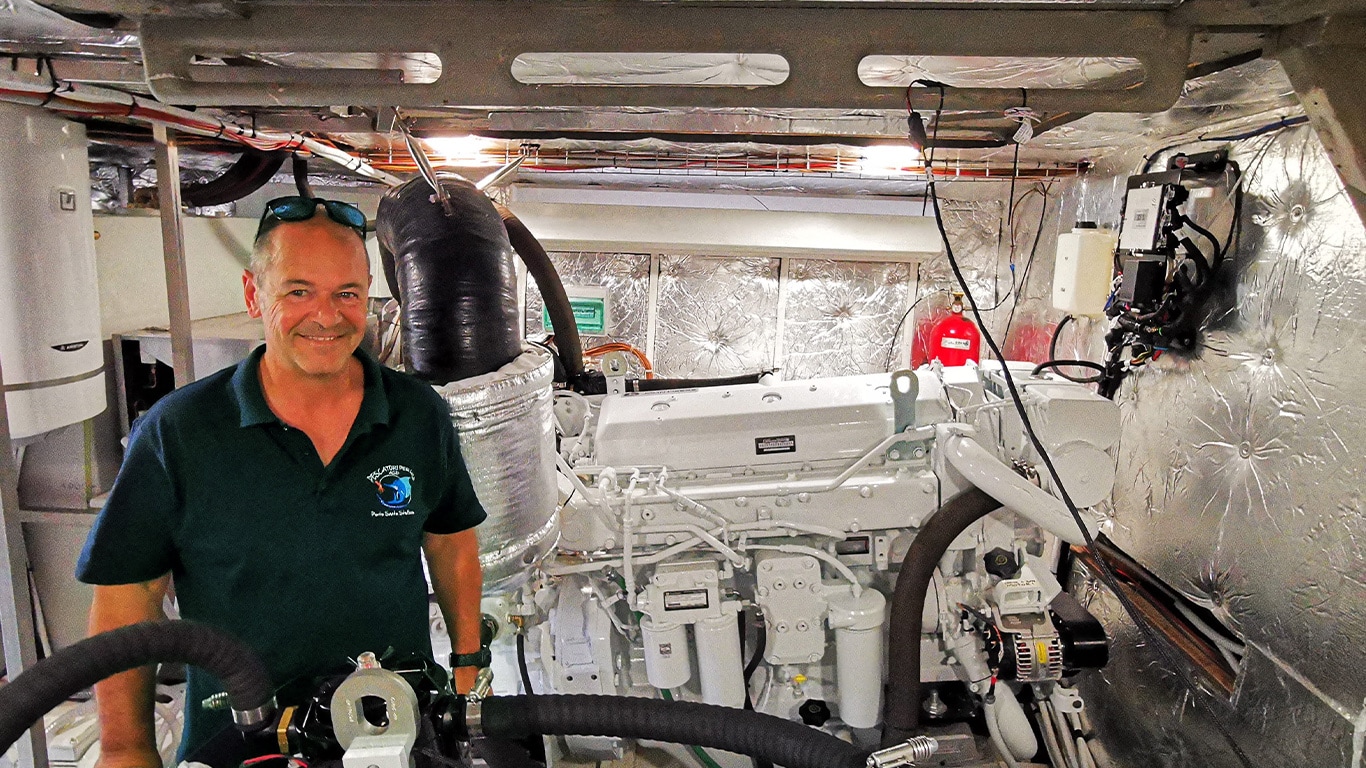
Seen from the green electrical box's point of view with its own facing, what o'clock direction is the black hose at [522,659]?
The black hose is roughly at 12 o'clock from the green electrical box.

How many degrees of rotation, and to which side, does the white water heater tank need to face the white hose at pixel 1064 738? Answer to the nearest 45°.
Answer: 0° — it already faces it

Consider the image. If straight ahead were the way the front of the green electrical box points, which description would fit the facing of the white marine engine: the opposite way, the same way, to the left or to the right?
to the left

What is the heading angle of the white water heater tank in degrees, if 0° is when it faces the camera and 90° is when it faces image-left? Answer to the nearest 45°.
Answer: approximately 315°

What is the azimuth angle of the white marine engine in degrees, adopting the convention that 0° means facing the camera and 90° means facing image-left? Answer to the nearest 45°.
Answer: approximately 270°

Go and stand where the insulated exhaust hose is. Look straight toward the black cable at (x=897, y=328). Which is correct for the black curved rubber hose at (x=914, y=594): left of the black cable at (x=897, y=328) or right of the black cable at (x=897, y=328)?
right

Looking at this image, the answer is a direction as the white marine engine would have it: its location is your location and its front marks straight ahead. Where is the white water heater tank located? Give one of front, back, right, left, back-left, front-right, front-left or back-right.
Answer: back

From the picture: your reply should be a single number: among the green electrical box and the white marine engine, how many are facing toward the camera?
1

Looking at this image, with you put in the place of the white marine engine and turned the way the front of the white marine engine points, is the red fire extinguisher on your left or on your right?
on your left
